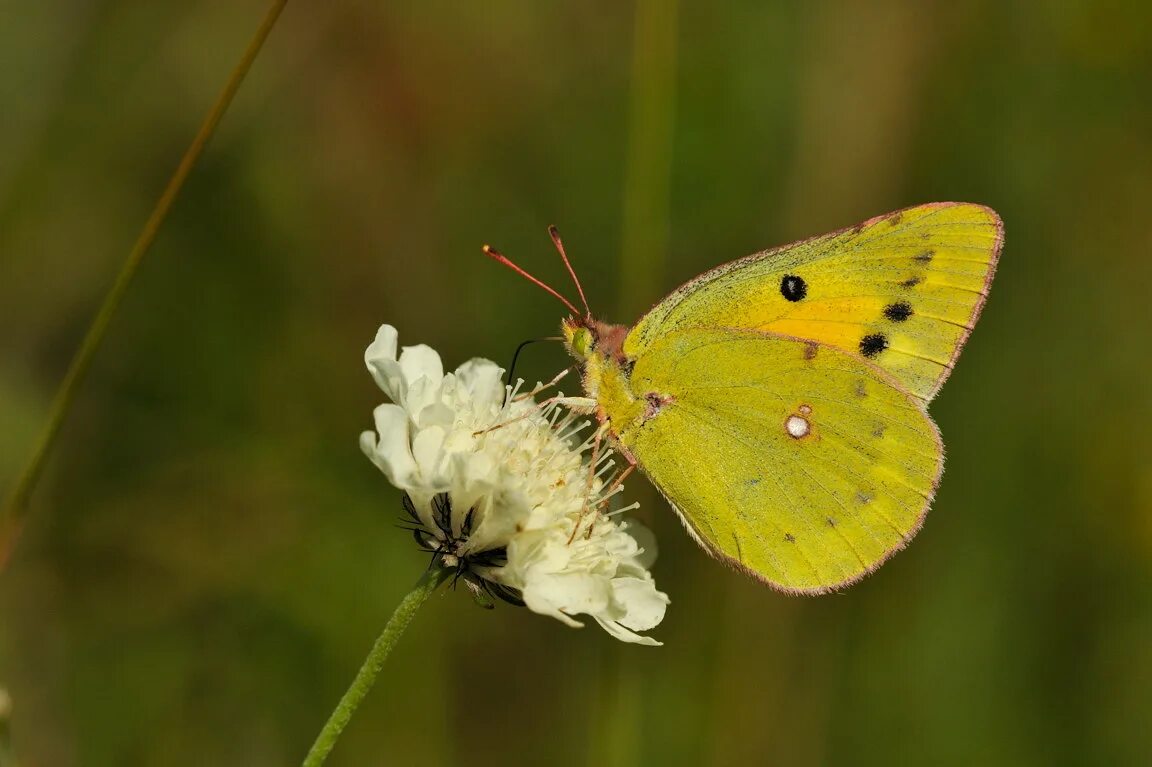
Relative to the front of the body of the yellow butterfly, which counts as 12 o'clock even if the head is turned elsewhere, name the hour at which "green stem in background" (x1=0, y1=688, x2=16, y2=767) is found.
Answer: The green stem in background is roughly at 2 o'clock from the yellow butterfly.

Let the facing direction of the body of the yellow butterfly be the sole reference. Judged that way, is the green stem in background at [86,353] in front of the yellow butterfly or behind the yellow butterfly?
in front

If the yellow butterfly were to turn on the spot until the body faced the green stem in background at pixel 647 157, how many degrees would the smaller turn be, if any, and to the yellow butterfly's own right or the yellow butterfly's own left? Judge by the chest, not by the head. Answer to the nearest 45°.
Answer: approximately 45° to the yellow butterfly's own right

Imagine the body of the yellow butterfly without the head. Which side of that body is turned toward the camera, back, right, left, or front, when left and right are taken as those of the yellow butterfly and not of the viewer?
left

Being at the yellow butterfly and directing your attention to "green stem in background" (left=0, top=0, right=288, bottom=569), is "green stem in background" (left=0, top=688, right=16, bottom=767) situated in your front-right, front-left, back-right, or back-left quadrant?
front-left
